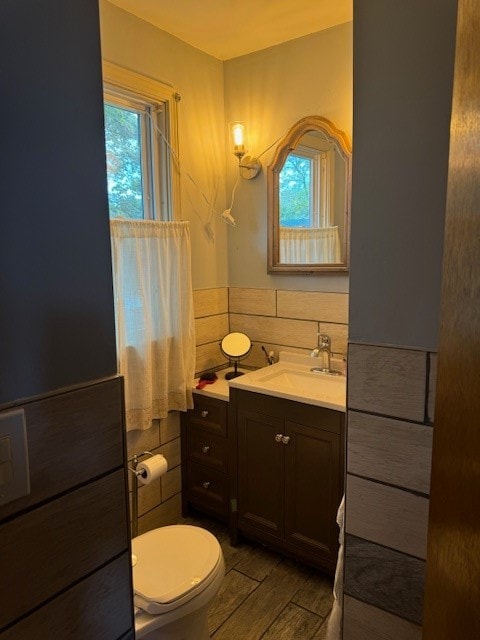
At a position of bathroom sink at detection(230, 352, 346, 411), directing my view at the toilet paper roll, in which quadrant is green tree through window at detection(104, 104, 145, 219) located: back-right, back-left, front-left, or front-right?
front-right

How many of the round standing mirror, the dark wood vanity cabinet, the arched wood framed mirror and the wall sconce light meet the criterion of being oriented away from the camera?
0

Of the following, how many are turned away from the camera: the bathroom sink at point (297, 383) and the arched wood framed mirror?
0

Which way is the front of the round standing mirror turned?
toward the camera

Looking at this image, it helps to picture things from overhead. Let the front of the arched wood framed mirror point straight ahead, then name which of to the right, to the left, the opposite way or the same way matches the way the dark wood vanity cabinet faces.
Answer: the same way

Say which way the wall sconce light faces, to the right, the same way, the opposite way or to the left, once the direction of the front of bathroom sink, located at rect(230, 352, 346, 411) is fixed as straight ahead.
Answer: the same way

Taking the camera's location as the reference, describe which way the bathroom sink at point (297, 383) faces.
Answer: facing the viewer and to the left of the viewer
